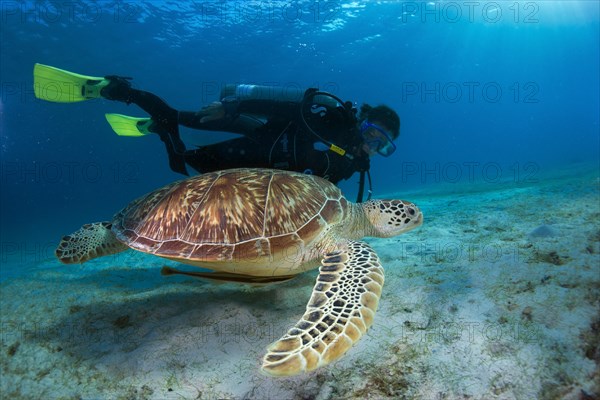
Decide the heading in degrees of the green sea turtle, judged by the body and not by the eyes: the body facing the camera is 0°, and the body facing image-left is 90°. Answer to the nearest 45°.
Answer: approximately 270°

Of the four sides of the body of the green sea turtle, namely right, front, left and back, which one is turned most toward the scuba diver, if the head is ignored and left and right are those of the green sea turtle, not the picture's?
left
